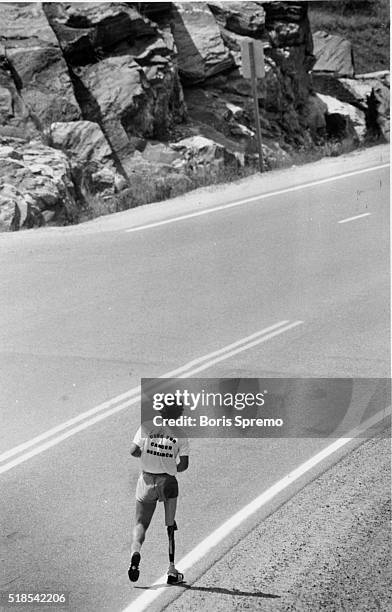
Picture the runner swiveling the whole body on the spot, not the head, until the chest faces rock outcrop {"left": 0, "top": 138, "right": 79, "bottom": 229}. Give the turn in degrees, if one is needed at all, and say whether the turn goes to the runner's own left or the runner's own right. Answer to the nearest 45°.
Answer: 0° — they already face it

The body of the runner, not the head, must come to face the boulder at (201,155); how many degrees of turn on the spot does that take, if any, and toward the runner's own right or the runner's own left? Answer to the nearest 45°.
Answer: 0° — they already face it

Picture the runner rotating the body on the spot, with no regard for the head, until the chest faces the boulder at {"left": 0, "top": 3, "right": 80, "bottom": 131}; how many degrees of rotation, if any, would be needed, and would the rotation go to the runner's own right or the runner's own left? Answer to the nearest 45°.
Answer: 0° — they already face it

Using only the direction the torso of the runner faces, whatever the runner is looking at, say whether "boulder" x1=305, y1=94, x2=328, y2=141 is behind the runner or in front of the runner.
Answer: in front

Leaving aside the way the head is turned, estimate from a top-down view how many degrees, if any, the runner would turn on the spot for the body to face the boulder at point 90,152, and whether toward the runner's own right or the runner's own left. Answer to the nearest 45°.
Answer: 0° — they already face it

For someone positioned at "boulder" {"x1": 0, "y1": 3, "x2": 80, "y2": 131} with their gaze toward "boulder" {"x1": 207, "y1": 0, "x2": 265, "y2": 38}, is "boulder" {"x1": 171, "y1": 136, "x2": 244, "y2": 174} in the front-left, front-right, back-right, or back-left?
front-right

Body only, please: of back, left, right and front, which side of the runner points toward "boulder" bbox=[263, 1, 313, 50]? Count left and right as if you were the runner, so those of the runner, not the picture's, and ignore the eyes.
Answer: front

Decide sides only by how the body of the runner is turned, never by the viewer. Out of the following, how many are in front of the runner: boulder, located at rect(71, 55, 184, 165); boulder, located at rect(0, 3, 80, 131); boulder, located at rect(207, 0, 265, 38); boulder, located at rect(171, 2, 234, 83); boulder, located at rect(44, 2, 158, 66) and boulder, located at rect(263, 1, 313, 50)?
6

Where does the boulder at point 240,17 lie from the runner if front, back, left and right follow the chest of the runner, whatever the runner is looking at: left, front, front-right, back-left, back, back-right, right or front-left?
front

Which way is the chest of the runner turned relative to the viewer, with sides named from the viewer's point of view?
facing away from the viewer

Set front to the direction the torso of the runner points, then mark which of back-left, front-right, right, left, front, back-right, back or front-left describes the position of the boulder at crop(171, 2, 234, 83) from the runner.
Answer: front

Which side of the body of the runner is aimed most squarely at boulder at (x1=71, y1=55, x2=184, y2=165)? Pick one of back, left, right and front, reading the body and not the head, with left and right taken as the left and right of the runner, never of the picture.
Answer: front
